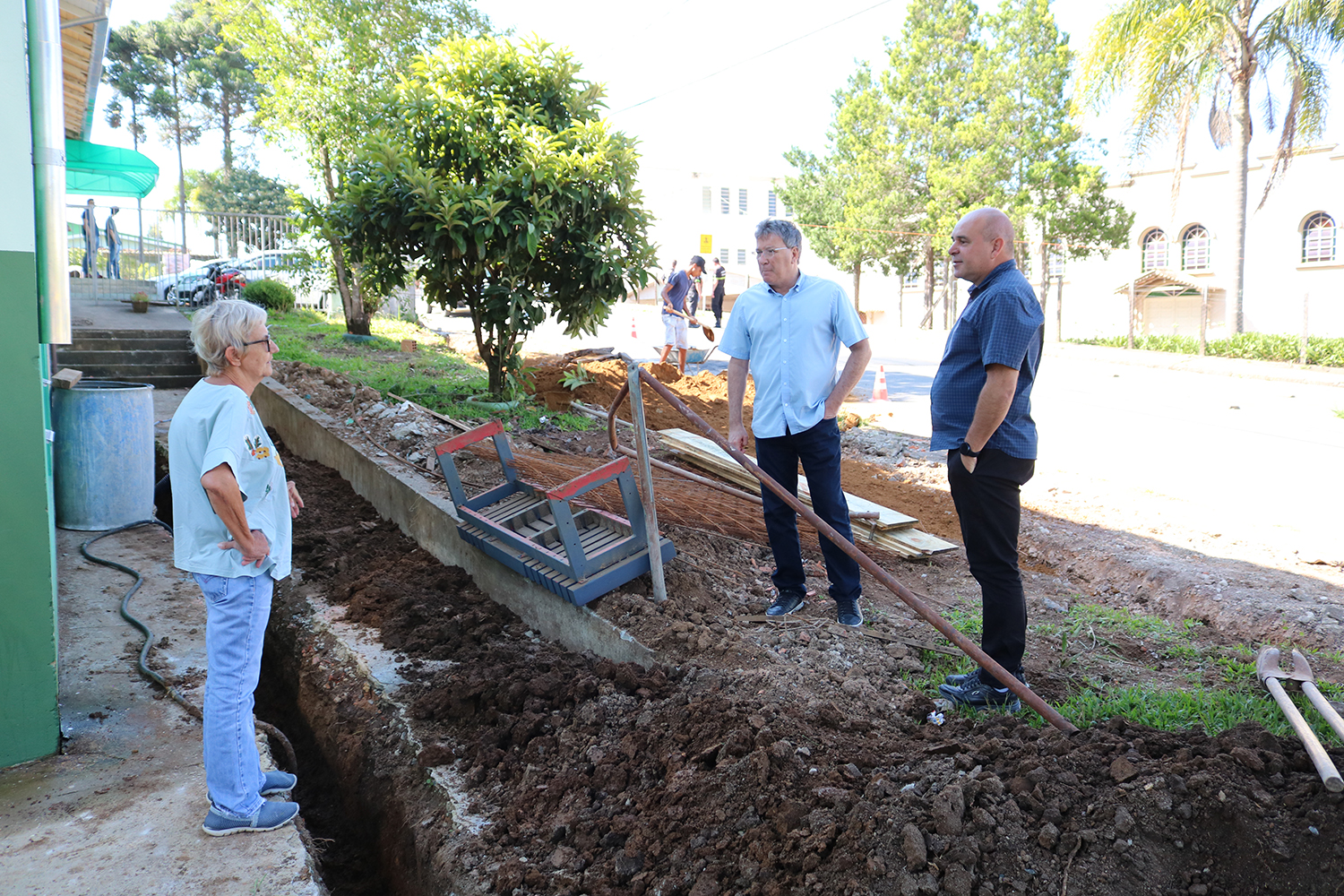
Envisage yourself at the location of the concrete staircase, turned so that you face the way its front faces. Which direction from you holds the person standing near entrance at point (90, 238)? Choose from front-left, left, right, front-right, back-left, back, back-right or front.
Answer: back

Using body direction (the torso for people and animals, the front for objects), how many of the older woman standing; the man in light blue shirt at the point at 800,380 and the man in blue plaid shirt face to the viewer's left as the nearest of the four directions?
1

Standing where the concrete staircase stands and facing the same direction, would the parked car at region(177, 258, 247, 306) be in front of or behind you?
behind

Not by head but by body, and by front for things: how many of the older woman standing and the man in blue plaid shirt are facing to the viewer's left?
1

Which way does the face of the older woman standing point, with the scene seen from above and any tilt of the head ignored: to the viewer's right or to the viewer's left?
to the viewer's right

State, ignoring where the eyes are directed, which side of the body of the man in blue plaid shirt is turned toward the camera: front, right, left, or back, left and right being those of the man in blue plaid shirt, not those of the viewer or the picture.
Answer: left

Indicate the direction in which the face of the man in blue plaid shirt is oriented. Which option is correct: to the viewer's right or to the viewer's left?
to the viewer's left

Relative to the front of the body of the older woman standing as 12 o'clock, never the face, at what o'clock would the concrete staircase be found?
The concrete staircase is roughly at 9 o'clock from the older woman standing.

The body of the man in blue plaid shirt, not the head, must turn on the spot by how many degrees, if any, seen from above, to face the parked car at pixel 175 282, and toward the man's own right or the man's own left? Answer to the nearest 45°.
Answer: approximately 45° to the man's own right

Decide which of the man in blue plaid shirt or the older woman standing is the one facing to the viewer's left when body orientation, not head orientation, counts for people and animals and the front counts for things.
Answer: the man in blue plaid shirt

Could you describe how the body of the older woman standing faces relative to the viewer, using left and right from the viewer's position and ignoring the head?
facing to the right of the viewer
